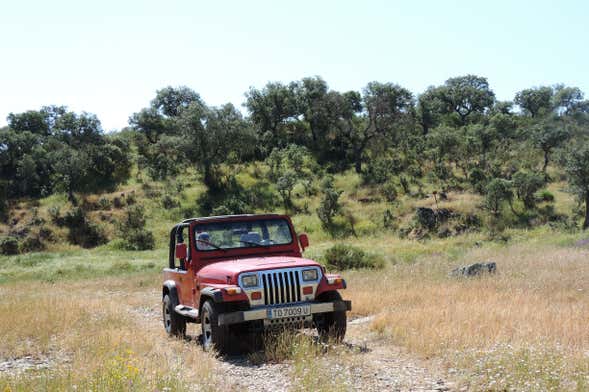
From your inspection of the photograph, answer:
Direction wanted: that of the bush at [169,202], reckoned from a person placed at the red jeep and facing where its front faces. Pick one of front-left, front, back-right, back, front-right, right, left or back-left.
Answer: back-left

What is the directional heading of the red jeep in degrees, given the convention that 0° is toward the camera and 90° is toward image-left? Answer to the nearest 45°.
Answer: approximately 315°

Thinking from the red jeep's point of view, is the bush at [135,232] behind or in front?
behind

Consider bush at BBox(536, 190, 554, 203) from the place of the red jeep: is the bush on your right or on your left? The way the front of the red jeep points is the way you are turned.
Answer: on your left

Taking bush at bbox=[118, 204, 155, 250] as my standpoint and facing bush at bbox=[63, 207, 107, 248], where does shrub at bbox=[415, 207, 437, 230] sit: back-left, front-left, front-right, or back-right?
back-right

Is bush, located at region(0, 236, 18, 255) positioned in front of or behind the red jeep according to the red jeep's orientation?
behind

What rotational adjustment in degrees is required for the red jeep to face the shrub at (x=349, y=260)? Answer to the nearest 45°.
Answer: approximately 135° to its left

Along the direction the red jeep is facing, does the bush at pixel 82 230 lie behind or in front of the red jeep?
behind

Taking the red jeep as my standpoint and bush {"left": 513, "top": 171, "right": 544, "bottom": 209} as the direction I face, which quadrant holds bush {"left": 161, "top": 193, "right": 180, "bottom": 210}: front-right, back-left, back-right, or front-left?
front-left

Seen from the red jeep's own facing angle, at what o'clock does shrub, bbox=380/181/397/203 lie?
The shrub is roughly at 8 o'clock from the red jeep.

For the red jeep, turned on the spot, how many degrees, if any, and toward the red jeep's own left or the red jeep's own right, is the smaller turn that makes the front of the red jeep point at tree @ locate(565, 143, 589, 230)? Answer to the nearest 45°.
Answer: approximately 90° to the red jeep's own left

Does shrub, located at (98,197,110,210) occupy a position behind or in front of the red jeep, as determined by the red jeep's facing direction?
behind
